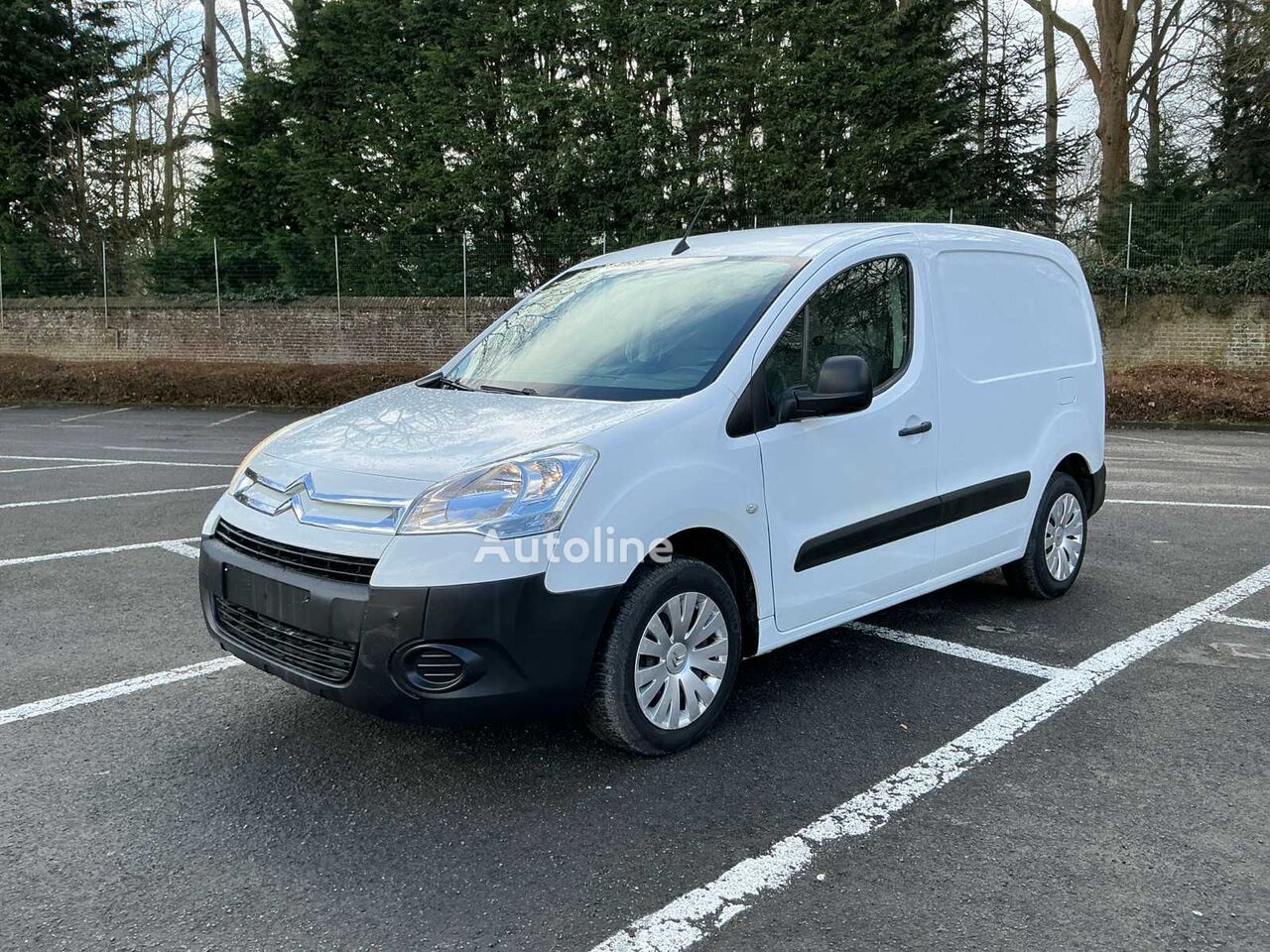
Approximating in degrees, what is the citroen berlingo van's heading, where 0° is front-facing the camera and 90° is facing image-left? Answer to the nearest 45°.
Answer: approximately 45°

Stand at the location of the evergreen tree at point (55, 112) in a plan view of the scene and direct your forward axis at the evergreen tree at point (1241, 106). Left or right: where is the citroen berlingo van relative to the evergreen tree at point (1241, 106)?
right

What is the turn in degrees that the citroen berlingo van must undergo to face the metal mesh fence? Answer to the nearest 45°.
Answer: approximately 135° to its right

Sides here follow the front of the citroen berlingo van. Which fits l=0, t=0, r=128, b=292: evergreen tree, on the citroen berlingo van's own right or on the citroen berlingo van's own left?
on the citroen berlingo van's own right
